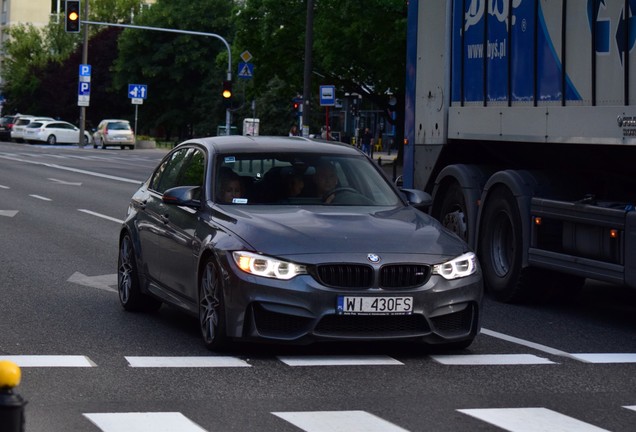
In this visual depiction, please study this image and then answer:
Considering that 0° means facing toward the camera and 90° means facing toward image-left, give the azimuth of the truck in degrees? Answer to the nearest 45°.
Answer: approximately 315°

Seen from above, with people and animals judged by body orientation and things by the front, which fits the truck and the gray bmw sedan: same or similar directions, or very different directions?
same or similar directions

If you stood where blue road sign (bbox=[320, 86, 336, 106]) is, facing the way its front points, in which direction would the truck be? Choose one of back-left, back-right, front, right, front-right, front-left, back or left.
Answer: front

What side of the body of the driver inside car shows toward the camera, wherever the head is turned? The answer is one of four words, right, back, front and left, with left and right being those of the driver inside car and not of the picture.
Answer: front

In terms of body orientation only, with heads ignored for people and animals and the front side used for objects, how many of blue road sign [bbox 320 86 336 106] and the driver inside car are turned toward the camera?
2

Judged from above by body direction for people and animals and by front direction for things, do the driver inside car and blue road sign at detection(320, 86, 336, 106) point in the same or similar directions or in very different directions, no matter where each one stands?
same or similar directions

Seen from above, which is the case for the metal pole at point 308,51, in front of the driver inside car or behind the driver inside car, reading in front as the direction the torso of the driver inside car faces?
behind

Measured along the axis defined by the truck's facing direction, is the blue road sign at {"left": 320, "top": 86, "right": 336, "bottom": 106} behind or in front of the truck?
behind

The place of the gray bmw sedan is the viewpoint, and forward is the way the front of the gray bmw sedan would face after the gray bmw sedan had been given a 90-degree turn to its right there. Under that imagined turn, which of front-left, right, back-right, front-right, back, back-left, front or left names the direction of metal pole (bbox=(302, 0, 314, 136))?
back-right

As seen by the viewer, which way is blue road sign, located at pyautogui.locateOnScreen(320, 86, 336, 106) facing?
toward the camera

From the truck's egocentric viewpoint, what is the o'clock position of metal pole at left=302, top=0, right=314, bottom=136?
The metal pole is roughly at 7 o'clock from the truck.

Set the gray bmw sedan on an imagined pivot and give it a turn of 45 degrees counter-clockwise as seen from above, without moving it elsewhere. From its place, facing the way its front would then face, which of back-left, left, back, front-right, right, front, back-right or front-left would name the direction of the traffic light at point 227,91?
left
